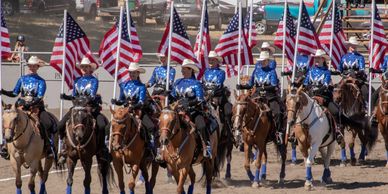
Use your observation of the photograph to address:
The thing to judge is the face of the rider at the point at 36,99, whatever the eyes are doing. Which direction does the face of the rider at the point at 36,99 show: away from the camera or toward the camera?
toward the camera

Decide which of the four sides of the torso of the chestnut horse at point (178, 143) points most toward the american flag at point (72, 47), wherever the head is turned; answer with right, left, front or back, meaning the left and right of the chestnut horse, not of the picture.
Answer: right

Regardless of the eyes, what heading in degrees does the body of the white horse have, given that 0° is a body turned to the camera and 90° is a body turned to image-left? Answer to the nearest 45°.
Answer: approximately 45°

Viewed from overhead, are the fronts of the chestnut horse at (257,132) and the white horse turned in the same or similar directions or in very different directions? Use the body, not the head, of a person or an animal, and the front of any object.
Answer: same or similar directions

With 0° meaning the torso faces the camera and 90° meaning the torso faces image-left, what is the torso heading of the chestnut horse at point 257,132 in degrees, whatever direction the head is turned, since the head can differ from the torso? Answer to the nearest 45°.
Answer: approximately 45°

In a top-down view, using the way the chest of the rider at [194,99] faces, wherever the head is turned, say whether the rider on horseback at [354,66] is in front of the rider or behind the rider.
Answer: behind

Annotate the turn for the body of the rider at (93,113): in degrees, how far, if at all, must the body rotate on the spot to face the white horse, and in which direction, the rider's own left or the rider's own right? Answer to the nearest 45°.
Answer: approximately 90° to the rider's own left

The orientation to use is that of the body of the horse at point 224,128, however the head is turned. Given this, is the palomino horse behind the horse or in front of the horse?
in front

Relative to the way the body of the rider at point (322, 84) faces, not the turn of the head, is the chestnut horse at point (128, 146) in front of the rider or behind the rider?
in front

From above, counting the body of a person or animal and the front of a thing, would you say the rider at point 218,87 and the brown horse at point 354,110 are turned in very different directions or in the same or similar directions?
same or similar directions

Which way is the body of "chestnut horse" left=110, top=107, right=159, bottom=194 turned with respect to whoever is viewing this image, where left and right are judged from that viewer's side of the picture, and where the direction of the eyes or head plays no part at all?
facing the viewer and to the left of the viewer

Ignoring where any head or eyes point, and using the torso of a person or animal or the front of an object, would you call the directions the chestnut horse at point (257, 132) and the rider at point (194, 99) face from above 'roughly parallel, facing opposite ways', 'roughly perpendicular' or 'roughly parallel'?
roughly parallel
